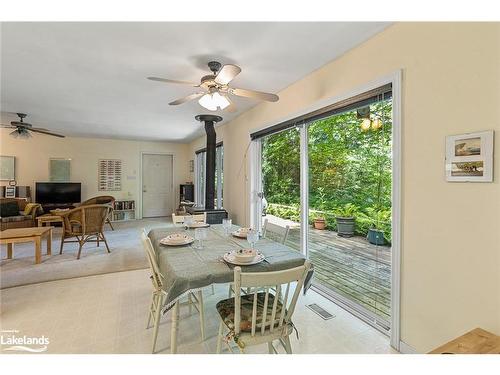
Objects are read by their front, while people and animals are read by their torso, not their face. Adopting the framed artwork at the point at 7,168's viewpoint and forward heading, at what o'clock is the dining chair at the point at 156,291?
The dining chair is roughly at 12 o'clock from the framed artwork.

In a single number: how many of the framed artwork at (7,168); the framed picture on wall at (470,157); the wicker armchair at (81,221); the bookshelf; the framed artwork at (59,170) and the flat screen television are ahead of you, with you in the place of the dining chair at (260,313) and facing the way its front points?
5

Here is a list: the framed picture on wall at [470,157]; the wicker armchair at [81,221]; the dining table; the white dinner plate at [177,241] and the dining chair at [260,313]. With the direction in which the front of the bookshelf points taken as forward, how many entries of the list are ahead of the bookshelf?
5

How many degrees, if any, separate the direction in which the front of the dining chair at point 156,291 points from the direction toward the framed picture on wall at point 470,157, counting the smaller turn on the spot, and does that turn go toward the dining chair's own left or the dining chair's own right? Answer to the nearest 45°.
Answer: approximately 45° to the dining chair's own right

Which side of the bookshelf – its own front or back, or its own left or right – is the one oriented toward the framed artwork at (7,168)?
right

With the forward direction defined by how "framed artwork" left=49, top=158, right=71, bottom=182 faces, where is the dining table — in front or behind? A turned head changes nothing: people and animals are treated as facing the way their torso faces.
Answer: in front

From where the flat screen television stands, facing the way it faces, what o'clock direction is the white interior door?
The white interior door is roughly at 9 o'clock from the flat screen television.

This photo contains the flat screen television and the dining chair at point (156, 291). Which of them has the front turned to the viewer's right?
the dining chair

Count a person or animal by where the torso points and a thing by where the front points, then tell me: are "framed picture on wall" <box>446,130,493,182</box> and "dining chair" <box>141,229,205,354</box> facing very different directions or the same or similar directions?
very different directions

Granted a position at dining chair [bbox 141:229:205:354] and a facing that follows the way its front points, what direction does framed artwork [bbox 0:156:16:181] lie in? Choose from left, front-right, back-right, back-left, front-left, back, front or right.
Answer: back-left

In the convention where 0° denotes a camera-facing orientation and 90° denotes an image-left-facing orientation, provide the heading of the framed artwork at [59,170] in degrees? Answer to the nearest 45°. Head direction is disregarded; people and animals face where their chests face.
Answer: approximately 0°

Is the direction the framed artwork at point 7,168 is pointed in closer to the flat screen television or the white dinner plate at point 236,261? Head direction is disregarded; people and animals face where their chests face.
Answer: the white dinner plate

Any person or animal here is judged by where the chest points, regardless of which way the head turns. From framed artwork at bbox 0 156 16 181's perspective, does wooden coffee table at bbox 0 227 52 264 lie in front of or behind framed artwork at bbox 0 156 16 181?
in front

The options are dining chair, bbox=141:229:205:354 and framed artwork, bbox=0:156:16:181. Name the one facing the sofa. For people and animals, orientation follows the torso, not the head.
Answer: the framed artwork
